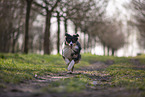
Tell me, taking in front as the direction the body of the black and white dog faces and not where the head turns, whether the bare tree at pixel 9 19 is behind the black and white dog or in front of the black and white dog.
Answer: behind

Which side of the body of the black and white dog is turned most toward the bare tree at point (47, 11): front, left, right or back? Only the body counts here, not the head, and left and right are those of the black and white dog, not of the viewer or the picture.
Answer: back

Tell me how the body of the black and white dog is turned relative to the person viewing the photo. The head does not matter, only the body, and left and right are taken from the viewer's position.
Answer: facing the viewer
